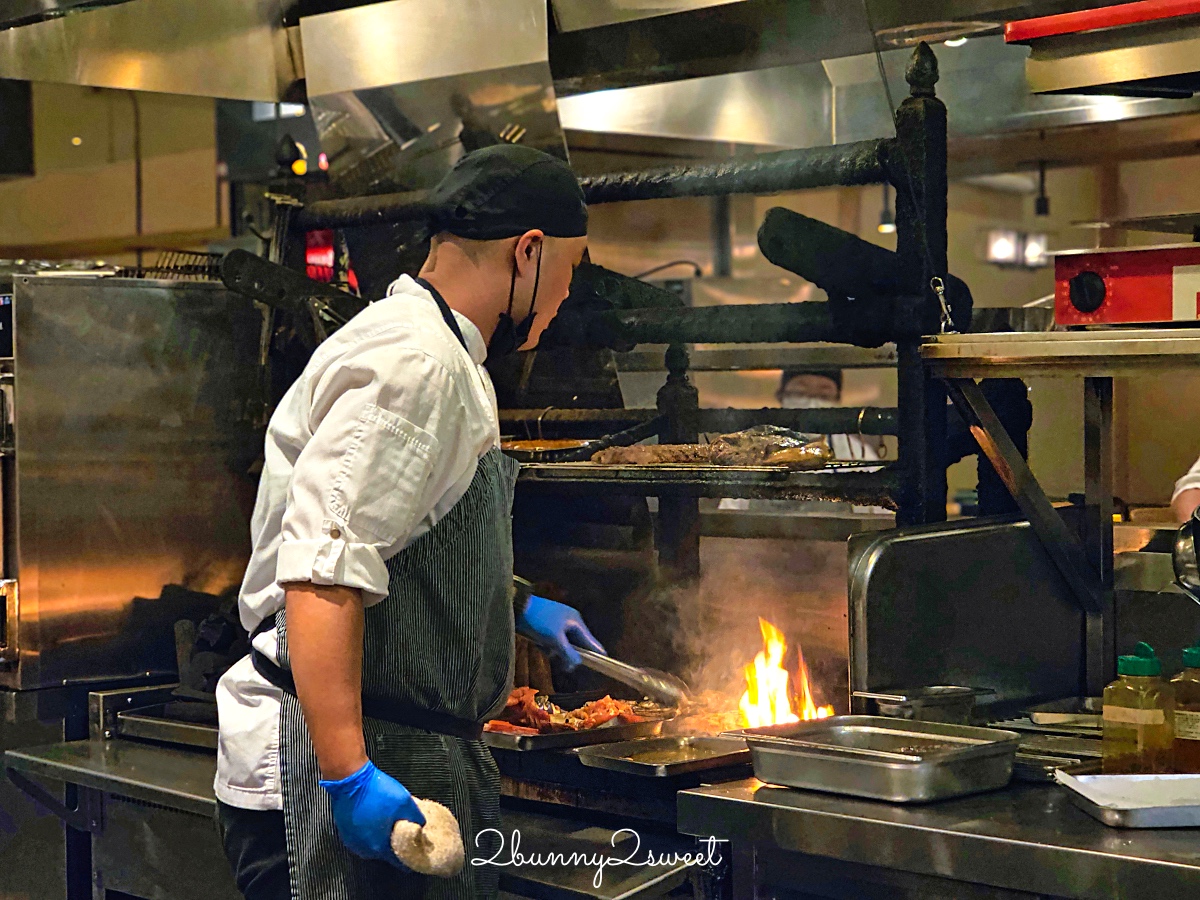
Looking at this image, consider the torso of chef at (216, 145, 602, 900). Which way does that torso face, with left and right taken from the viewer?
facing to the right of the viewer

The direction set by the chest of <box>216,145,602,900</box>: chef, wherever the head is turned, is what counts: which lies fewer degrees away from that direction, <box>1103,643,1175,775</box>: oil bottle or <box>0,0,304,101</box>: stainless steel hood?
the oil bottle

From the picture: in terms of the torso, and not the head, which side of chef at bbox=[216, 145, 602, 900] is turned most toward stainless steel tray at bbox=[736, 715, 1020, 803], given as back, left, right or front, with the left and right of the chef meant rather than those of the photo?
front

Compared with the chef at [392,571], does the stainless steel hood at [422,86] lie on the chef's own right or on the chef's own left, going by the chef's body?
on the chef's own left

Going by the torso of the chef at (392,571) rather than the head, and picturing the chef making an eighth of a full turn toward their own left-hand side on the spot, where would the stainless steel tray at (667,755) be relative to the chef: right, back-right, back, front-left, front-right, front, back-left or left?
front

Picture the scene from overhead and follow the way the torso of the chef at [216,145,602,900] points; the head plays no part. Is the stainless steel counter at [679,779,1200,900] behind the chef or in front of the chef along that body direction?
in front

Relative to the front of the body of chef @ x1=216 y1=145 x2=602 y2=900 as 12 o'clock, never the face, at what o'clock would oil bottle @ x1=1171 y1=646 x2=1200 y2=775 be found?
The oil bottle is roughly at 12 o'clock from the chef.

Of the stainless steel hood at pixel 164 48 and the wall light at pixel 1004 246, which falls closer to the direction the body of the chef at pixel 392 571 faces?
the wall light

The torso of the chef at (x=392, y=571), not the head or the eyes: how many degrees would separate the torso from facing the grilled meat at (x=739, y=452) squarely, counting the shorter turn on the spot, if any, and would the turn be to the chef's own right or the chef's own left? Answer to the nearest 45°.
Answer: approximately 45° to the chef's own left

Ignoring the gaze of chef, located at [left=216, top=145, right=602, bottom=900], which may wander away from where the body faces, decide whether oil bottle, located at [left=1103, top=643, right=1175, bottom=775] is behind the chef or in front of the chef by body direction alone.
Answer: in front
